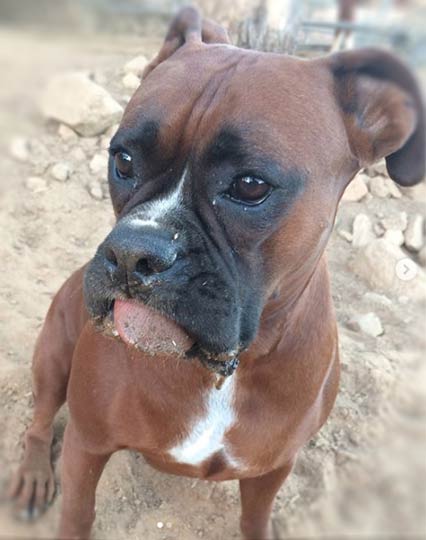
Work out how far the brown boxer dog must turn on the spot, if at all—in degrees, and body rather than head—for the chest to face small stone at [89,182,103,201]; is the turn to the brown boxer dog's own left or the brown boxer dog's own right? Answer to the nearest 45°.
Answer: approximately 180°

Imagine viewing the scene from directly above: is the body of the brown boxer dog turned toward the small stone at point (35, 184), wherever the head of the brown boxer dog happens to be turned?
no

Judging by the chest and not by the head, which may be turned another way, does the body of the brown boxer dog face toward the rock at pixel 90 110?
no

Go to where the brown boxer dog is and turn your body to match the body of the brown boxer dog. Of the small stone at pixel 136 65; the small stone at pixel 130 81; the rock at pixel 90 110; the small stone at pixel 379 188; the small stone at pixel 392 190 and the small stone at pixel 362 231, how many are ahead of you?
0

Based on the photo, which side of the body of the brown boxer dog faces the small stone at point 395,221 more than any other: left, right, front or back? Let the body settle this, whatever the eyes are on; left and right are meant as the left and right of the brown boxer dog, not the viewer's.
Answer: back

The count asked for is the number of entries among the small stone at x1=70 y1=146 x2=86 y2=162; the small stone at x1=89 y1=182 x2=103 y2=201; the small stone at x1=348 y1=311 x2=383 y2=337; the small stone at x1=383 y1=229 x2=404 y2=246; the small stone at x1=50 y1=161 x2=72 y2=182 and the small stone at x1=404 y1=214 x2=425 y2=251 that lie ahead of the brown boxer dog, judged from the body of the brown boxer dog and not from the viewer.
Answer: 0

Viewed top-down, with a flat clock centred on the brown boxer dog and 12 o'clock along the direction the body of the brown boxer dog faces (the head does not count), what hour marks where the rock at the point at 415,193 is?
The rock is roughly at 7 o'clock from the brown boxer dog.

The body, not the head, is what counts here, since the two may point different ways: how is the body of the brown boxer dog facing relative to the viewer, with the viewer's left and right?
facing the viewer

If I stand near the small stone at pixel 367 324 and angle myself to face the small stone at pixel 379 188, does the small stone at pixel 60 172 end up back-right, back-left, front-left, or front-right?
front-left

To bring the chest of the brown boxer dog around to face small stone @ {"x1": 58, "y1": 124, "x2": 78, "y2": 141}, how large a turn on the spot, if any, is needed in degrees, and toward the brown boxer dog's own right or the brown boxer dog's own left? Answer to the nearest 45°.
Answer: approximately 135° to the brown boxer dog's own right

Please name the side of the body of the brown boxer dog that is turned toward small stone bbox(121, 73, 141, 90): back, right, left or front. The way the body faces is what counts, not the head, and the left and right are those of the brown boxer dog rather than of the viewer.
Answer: back

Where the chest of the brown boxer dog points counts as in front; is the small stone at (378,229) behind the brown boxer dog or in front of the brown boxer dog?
behind

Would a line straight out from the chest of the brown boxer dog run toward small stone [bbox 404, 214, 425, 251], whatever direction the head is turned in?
no

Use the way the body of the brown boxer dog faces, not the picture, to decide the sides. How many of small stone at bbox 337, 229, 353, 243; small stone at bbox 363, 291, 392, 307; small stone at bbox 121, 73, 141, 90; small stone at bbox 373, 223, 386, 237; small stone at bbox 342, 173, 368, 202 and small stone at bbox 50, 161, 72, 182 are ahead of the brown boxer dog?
0

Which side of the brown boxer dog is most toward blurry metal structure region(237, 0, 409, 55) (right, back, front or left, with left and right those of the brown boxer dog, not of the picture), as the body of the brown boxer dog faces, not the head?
back

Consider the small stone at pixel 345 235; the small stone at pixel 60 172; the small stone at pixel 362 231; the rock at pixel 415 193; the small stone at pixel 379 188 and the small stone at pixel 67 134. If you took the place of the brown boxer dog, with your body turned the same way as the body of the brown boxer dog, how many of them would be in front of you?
0

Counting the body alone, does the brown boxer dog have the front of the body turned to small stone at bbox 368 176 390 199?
no

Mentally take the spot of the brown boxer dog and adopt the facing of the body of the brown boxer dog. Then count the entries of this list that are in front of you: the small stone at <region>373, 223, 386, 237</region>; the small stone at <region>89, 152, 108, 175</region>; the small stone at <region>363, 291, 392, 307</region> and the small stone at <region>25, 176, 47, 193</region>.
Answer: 0

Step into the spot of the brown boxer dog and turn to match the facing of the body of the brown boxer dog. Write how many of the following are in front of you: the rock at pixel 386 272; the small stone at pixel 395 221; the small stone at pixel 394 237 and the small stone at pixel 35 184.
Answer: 0
